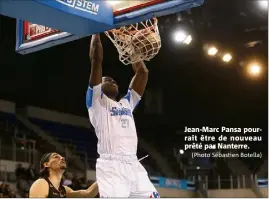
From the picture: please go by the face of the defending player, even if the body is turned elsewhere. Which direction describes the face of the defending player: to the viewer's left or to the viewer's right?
to the viewer's right

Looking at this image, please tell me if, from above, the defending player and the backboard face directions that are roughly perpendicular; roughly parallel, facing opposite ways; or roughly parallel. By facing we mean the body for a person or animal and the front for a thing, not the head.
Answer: roughly perpendicular

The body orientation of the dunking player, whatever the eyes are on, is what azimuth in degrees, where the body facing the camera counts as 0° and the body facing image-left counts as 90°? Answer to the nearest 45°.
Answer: approximately 315°
